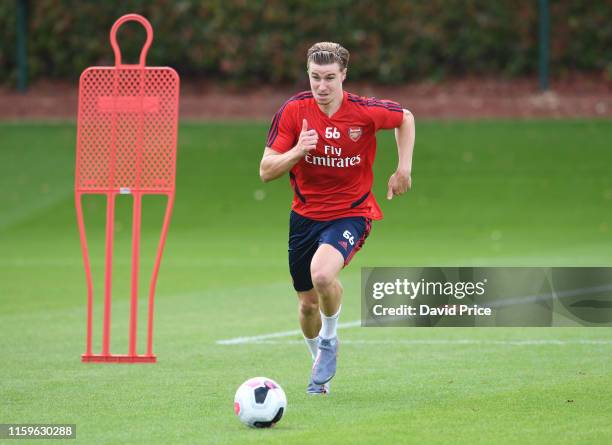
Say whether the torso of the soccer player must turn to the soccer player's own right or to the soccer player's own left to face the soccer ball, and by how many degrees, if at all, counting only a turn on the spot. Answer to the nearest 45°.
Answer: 0° — they already face it

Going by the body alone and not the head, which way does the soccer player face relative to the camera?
toward the camera
